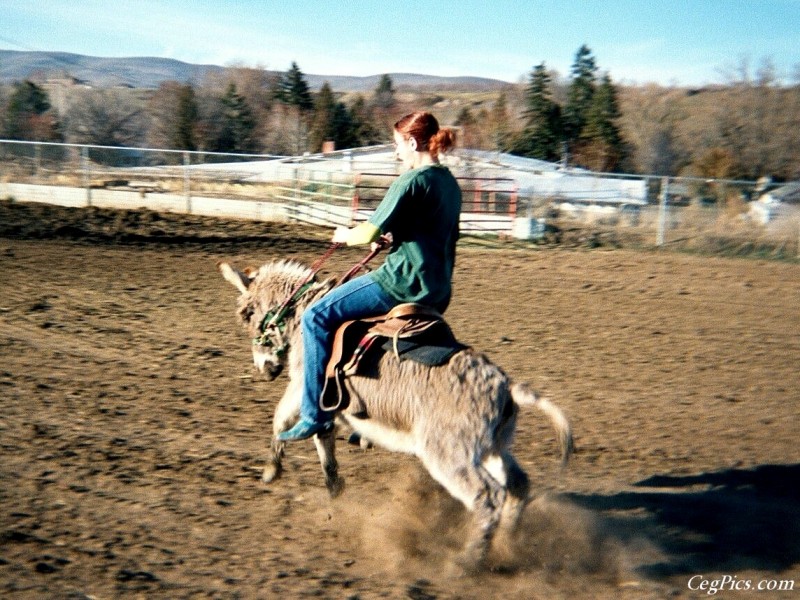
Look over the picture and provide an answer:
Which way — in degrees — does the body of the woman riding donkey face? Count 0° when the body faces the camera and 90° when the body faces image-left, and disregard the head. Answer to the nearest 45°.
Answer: approximately 90°

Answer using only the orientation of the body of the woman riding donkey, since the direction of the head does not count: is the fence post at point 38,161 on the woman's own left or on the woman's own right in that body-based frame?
on the woman's own right

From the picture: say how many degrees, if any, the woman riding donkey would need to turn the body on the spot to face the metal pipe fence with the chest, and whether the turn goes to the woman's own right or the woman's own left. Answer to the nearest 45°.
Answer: approximately 90° to the woman's own right

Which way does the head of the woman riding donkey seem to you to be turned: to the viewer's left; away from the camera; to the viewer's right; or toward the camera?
to the viewer's left
